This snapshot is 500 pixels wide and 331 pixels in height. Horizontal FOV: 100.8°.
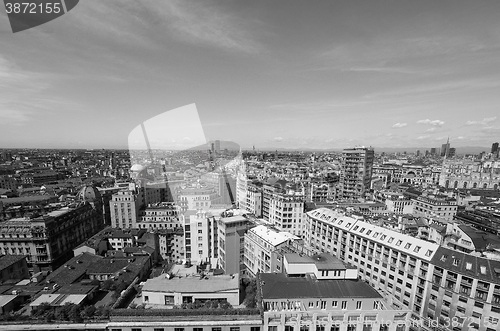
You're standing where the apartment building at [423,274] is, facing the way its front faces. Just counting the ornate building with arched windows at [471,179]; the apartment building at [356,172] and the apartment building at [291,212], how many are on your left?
0

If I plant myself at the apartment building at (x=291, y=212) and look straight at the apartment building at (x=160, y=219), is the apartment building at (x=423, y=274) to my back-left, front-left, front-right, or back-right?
back-left

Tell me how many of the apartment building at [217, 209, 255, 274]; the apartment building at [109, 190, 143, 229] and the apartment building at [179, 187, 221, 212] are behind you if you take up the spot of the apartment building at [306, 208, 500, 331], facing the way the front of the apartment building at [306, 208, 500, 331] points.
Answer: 0

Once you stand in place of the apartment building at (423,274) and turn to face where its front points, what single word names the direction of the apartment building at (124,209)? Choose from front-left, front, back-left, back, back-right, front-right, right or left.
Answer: front-right

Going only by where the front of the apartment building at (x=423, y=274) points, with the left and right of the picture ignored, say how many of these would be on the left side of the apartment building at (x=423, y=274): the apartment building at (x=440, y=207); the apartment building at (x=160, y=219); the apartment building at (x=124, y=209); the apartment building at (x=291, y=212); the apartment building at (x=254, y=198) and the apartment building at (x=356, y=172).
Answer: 0

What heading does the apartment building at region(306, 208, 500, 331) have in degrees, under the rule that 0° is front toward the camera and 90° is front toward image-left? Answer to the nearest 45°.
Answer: approximately 45°

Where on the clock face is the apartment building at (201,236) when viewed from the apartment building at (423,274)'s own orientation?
the apartment building at (201,236) is roughly at 1 o'clock from the apartment building at (423,274).

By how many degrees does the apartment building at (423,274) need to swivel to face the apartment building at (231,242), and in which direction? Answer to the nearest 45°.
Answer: approximately 45° to its right

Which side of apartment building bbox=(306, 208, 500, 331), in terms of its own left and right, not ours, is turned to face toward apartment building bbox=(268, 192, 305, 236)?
right

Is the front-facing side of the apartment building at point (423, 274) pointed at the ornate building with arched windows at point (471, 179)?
no

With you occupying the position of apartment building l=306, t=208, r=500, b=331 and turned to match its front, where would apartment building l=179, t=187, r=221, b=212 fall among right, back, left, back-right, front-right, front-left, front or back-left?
front-right

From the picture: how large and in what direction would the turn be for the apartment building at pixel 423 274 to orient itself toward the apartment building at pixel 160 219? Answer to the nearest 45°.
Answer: approximately 45° to its right

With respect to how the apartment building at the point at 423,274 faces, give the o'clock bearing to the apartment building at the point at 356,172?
the apartment building at the point at 356,172 is roughly at 4 o'clock from the apartment building at the point at 423,274.

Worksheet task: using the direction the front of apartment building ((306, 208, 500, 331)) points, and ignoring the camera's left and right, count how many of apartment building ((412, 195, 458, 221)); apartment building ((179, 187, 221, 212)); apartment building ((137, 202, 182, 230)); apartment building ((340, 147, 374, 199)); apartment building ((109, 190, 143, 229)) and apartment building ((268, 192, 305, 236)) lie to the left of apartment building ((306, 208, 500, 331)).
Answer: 0

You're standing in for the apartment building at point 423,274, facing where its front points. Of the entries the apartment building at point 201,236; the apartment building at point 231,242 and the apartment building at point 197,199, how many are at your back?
0

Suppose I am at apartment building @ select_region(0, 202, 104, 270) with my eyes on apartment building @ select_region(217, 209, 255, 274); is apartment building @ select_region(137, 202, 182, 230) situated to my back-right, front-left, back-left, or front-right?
front-left

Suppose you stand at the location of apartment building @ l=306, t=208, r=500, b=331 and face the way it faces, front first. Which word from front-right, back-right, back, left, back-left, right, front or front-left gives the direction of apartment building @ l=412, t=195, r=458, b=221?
back-right

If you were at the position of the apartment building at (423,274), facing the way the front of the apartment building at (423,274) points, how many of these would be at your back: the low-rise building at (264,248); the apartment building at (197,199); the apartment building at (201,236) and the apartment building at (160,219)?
0

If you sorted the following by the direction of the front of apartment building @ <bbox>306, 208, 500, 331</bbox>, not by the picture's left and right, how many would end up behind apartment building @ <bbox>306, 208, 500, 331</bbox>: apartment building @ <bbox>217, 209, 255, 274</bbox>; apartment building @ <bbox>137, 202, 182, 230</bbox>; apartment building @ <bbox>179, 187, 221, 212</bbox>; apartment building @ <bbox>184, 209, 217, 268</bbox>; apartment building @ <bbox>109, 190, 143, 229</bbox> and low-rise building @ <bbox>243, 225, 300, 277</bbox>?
0
